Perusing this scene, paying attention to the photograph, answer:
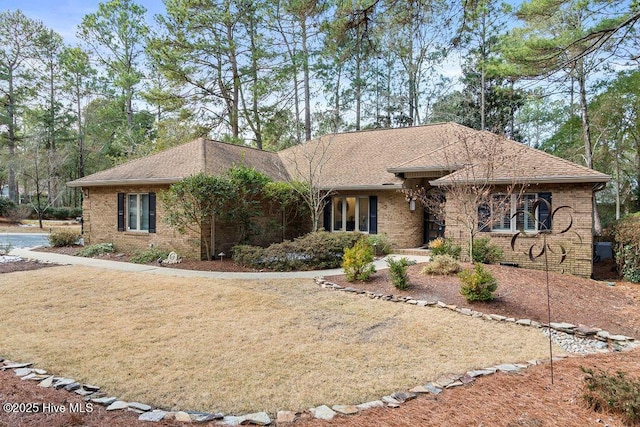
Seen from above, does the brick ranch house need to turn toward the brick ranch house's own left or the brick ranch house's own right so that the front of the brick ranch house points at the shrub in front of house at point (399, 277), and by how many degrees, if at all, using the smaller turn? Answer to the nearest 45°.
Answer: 0° — it already faces it

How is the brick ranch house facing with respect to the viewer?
toward the camera

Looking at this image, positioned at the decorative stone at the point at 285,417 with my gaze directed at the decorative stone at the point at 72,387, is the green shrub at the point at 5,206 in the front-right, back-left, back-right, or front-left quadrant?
front-right

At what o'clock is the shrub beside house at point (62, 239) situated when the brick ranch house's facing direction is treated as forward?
The shrub beside house is roughly at 3 o'clock from the brick ranch house.

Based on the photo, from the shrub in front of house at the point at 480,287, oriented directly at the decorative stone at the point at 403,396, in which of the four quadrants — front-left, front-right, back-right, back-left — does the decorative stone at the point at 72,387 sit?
front-right

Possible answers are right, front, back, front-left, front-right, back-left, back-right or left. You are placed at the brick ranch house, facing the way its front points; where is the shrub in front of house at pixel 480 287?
front

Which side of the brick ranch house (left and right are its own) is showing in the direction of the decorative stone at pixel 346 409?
front

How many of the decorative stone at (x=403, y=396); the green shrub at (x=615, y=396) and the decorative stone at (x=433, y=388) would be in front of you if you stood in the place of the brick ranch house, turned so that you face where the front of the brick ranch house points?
3

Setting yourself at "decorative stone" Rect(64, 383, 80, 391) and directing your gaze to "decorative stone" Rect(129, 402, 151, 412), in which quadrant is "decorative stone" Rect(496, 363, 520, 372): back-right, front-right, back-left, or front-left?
front-left

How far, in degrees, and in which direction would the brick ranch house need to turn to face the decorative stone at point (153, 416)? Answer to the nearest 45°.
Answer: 0° — it already faces it

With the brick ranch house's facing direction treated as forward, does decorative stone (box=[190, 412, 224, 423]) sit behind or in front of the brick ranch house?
in front

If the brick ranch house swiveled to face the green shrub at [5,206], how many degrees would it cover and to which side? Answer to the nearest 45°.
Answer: approximately 135° to its right

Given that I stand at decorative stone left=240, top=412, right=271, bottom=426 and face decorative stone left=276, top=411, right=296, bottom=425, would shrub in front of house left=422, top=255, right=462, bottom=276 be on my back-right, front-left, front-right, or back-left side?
front-left

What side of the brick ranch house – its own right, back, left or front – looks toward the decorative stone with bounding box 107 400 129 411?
front

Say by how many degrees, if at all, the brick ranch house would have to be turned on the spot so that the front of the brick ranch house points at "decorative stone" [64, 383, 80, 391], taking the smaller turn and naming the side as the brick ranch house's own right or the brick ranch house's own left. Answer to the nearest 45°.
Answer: approximately 45° to the brick ranch house's own right
